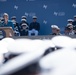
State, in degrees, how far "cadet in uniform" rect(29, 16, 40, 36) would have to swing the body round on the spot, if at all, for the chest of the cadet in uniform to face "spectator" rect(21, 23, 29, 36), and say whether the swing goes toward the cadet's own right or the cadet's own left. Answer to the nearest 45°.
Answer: approximately 45° to the cadet's own right

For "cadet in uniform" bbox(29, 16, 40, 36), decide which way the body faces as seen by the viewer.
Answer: toward the camera
